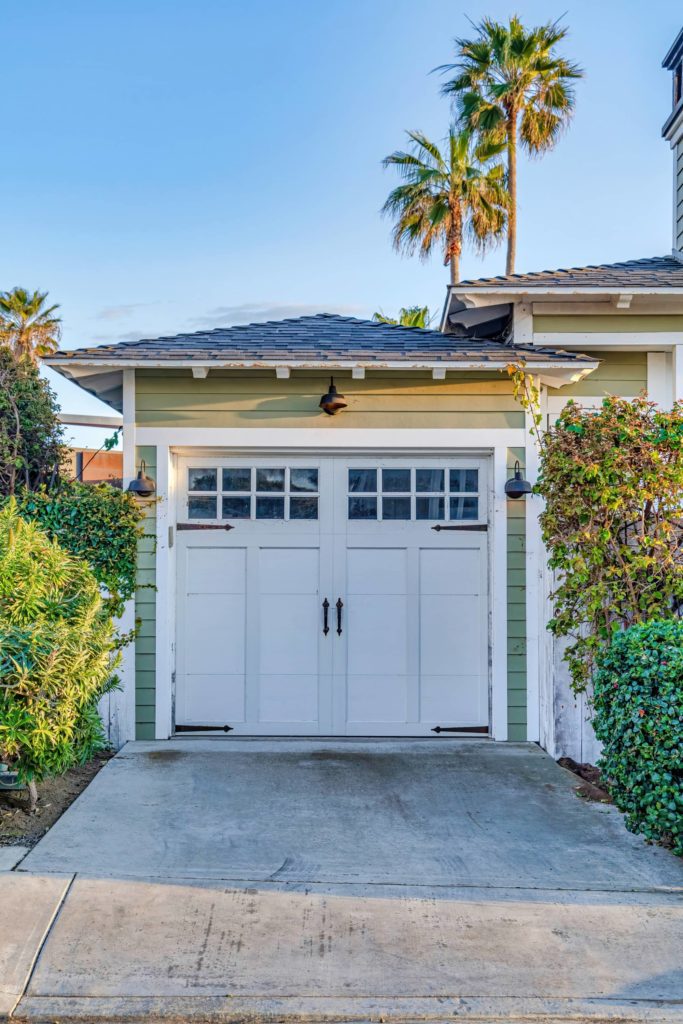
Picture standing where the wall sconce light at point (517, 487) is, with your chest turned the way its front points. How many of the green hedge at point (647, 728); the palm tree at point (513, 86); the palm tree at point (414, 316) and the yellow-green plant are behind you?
2

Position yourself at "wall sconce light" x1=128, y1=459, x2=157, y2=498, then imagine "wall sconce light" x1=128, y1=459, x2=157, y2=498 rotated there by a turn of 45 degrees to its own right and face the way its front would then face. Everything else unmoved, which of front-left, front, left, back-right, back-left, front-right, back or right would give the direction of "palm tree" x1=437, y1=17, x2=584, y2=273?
back

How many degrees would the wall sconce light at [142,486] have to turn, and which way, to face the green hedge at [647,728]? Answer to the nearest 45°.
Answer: approximately 45° to its left

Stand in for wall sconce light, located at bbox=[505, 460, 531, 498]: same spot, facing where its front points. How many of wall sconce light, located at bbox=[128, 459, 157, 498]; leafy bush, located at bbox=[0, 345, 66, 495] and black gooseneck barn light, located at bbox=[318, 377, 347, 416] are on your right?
3

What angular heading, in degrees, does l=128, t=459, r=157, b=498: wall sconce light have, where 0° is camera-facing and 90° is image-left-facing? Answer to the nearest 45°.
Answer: approximately 0°

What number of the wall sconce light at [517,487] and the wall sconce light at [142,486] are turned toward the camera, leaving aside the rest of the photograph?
2

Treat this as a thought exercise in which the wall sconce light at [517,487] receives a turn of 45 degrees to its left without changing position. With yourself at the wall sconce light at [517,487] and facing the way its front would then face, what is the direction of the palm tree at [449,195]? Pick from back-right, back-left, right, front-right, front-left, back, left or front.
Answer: back-left

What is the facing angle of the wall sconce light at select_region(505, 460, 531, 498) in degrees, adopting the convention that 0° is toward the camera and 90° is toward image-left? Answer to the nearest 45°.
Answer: approximately 0°

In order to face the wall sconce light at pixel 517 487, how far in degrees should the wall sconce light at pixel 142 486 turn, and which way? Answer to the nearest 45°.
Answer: approximately 90° to its left

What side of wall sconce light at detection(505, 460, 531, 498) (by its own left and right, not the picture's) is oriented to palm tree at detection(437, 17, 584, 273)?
back

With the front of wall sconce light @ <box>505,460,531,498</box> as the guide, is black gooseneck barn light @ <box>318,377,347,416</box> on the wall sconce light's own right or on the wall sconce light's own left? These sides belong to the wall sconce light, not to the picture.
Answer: on the wall sconce light's own right
